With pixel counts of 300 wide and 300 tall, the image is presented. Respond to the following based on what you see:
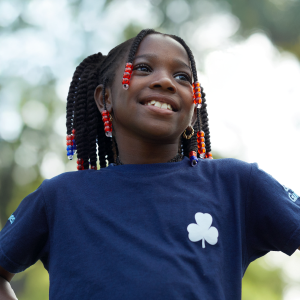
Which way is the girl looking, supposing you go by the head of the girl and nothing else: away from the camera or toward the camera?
toward the camera

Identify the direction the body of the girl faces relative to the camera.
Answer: toward the camera
